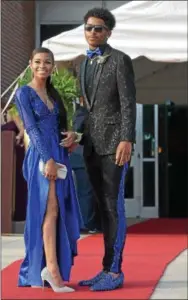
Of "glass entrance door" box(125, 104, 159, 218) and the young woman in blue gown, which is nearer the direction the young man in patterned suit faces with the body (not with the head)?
the young woman in blue gown

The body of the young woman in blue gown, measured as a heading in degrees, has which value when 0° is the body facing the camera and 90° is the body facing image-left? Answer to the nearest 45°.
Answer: approximately 315°

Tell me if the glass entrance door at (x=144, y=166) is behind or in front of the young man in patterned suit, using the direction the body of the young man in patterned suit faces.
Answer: behind

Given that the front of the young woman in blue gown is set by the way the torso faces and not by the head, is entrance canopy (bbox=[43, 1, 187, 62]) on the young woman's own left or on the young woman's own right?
on the young woman's own left

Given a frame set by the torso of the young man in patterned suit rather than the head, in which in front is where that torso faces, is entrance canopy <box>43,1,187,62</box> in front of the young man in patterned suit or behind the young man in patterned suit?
behind
